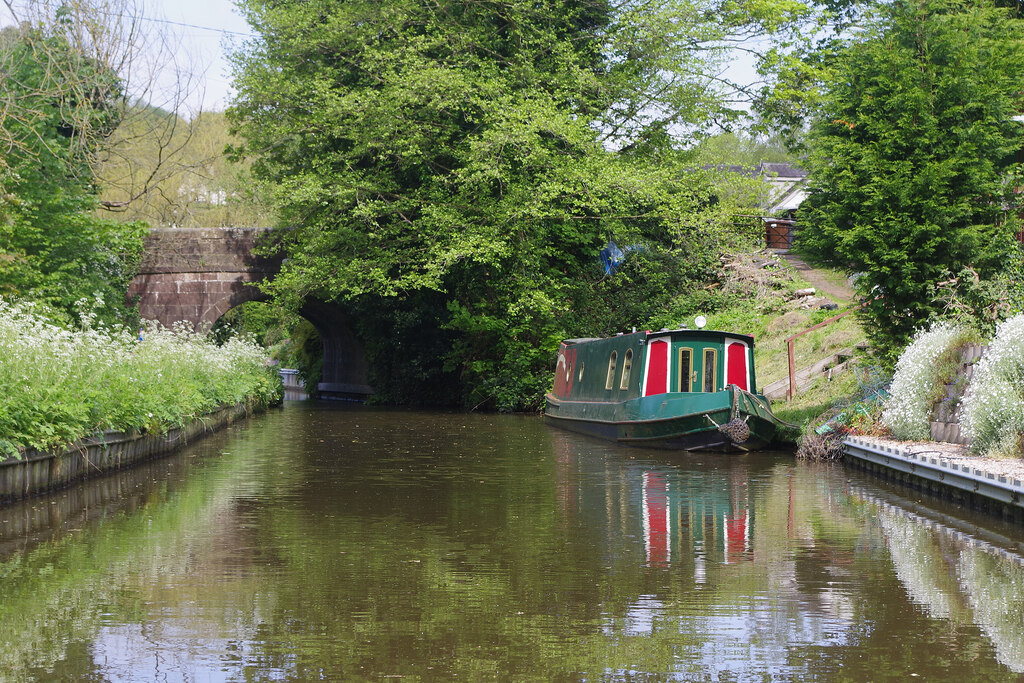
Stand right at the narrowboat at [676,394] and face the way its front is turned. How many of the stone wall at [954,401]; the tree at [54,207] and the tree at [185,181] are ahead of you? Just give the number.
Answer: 1

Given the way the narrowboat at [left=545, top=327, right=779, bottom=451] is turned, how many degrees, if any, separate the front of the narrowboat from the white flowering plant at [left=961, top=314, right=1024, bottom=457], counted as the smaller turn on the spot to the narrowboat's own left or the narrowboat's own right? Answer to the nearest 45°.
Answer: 0° — it already faces it

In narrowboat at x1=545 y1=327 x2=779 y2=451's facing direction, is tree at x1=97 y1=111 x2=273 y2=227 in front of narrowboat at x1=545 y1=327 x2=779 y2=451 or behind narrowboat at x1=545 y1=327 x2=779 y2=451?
behind

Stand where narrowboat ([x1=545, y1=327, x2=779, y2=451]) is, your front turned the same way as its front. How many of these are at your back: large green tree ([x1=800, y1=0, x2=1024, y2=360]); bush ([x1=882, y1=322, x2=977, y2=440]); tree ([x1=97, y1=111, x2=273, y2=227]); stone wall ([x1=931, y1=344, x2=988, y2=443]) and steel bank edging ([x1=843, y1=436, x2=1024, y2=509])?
1

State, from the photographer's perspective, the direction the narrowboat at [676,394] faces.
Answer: facing the viewer and to the right of the viewer

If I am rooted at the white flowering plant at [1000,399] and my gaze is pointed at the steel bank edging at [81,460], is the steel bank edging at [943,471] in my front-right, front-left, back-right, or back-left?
front-left

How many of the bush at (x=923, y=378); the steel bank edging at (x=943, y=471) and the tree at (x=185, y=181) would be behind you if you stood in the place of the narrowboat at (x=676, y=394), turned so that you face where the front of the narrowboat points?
1

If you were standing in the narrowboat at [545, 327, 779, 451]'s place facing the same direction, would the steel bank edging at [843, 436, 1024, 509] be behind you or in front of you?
in front

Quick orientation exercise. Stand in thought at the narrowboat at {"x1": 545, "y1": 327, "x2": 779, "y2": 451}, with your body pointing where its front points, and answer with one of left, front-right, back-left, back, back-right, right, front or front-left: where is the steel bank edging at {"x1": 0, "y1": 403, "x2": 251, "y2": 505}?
right

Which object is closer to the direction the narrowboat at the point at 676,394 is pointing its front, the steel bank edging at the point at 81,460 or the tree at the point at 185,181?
the steel bank edging

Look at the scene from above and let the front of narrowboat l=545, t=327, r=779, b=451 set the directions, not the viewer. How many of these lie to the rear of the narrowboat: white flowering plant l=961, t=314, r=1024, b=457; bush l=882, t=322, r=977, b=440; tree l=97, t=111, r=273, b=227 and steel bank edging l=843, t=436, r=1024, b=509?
1
